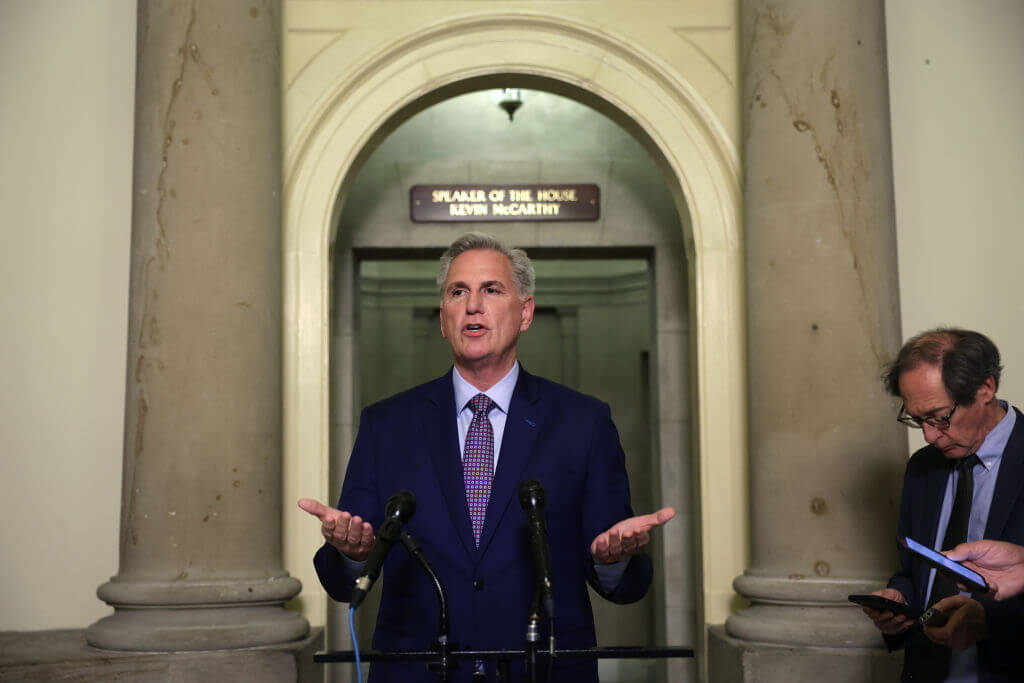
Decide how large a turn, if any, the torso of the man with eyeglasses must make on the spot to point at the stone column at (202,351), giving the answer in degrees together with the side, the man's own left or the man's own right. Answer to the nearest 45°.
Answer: approximately 45° to the man's own right

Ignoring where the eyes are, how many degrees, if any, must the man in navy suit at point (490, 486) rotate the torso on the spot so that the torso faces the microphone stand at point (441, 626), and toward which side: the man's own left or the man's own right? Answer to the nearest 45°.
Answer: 0° — they already face it

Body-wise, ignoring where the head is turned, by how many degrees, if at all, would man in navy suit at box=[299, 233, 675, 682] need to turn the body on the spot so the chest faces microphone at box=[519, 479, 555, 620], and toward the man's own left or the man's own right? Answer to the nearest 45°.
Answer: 0° — they already face it

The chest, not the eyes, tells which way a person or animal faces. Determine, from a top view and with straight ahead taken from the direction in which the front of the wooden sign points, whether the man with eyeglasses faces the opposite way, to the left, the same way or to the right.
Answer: to the right

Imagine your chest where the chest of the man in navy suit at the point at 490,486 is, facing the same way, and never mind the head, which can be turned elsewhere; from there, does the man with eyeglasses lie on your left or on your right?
on your left

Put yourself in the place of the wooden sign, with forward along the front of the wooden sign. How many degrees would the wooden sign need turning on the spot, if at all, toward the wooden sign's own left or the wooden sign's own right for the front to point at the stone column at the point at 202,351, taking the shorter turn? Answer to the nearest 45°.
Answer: approximately 45° to the wooden sign's own right

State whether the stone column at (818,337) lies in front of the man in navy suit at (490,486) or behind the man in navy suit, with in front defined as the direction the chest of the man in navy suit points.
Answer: behind

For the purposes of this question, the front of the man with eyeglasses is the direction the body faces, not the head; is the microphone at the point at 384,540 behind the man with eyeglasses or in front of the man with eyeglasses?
in front

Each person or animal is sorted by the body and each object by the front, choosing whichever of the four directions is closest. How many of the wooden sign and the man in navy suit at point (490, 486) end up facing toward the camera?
2

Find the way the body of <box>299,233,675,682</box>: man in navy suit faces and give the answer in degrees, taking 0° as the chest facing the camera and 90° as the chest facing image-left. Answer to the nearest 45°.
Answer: approximately 0°

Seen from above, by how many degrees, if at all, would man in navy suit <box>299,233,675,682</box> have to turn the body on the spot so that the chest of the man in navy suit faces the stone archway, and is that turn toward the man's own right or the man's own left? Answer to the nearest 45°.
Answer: approximately 180°

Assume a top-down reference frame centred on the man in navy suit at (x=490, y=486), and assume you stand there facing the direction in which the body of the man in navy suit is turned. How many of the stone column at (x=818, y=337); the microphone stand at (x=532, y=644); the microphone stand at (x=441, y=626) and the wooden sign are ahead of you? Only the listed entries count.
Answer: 2
